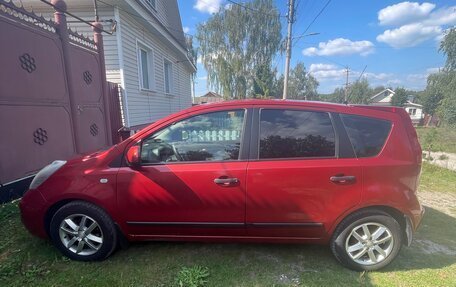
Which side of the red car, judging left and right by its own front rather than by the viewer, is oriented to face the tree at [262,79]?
right

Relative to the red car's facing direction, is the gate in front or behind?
in front

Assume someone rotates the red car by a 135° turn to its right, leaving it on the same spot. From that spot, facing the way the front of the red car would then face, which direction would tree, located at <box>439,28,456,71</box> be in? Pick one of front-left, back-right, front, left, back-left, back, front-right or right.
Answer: front

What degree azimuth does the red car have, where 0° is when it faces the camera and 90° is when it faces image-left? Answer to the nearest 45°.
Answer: approximately 90°

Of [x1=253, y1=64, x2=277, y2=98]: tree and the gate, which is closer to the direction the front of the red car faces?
the gate

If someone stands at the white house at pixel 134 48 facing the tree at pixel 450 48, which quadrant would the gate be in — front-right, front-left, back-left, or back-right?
back-right

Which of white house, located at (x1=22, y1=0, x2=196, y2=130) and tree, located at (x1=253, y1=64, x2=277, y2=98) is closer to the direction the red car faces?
the white house

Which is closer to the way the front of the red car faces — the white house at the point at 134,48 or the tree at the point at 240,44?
the white house
